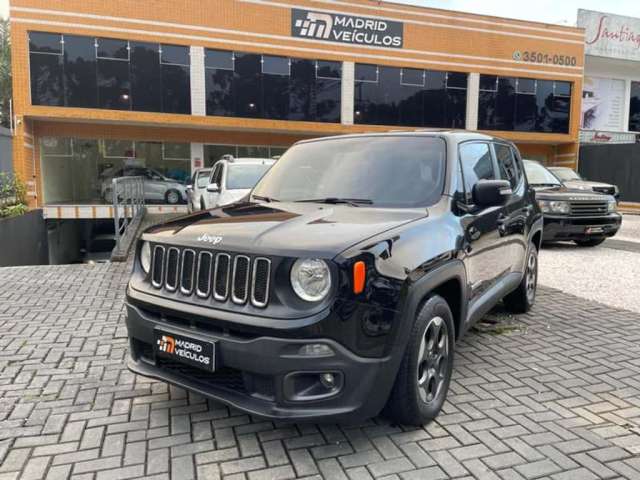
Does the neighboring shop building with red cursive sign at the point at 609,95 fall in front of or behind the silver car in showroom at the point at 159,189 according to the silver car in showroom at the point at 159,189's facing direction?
in front

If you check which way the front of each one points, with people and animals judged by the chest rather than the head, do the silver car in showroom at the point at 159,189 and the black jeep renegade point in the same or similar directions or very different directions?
very different directions

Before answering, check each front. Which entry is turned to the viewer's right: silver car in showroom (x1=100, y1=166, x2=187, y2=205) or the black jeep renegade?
the silver car in showroom

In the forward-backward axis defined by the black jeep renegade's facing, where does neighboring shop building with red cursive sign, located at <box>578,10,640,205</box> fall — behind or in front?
behind

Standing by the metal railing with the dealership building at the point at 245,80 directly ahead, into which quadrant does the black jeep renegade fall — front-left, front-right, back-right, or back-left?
back-right

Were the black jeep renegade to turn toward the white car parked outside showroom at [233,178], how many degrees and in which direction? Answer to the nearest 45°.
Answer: approximately 135° to its right

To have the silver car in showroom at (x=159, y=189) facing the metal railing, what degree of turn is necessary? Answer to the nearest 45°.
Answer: approximately 90° to its right

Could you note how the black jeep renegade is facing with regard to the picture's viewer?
facing the viewer and to the left of the viewer

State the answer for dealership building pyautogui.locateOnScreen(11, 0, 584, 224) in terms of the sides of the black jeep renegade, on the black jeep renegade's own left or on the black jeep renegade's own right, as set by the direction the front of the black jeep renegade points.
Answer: on the black jeep renegade's own right

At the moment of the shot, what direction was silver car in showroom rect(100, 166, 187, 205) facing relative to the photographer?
facing to the right of the viewer
